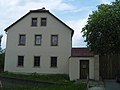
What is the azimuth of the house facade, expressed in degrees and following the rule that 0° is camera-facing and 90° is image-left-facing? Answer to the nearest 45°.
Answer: approximately 0°
